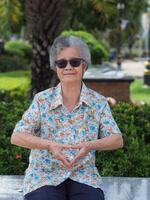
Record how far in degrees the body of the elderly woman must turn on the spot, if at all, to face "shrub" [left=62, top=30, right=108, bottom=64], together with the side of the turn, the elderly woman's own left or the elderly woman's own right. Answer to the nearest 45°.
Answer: approximately 180°

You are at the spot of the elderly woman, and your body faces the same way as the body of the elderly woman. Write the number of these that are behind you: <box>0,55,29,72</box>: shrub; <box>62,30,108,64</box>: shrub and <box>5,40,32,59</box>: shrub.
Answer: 3

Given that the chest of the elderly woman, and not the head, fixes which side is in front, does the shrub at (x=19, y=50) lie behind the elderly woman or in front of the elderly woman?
behind

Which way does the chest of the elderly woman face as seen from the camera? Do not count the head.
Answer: toward the camera

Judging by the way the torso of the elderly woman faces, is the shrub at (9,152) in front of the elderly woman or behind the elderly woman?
behind

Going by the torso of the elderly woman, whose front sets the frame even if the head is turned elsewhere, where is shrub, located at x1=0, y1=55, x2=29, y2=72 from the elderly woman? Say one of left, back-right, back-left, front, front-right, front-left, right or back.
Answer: back

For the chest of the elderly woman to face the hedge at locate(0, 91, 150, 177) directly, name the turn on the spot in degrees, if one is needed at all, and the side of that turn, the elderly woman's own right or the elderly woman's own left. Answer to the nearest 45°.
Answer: approximately 180°
